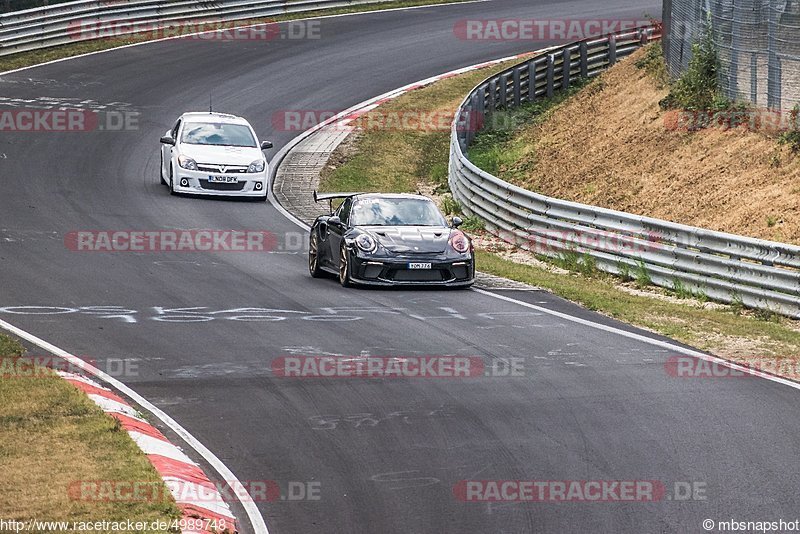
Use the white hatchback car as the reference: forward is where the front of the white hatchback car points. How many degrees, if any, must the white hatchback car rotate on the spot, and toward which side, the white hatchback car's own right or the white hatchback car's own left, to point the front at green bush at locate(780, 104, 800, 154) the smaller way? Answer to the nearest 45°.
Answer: approximately 45° to the white hatchback car's own left

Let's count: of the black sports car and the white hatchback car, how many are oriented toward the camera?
2

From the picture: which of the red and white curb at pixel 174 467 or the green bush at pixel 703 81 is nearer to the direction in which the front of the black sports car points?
the red and white curb

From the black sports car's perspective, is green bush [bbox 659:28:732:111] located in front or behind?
behind

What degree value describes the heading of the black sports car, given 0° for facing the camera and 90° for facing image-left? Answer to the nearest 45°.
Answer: approximately 0°

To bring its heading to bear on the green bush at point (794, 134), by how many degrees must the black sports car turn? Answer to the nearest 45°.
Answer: approximately 135° to its left

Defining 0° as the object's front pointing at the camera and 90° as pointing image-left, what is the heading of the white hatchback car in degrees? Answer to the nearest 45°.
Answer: approximately 0°

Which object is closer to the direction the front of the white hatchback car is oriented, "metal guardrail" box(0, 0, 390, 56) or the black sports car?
the black sports car

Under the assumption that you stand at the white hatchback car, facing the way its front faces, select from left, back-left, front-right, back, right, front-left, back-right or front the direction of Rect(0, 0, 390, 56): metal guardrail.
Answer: back

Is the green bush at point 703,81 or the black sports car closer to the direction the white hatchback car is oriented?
the black sports car

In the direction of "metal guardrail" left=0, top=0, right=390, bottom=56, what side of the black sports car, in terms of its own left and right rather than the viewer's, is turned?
back
